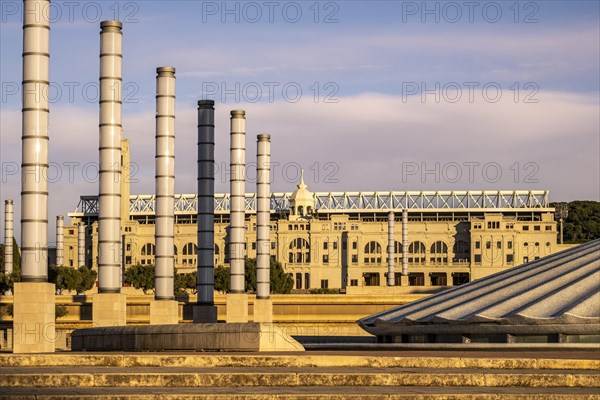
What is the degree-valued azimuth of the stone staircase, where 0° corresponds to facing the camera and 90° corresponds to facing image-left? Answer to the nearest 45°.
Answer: approximately 0°

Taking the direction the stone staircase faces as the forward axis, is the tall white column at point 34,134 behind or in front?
behind

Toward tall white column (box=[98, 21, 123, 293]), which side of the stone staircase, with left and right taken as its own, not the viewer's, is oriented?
back

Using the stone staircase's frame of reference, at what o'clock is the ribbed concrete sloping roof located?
The ribbed concrete sloping roof is roughly at 7 o'clock from the stone staircase.

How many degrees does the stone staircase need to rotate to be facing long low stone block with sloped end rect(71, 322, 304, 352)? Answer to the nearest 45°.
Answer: approximately 180°

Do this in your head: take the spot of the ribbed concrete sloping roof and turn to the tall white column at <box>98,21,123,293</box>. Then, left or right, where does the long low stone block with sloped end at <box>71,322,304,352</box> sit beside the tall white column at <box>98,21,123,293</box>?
left
